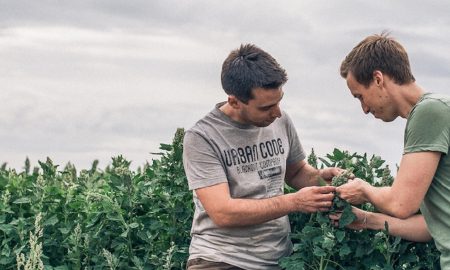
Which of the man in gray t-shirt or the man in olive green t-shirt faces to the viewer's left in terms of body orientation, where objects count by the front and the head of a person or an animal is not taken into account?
the man in olive green t-shirt

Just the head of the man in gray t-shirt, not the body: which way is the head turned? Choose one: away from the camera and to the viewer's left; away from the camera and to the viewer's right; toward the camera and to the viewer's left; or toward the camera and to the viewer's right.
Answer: toward the camera and to the viewer's right

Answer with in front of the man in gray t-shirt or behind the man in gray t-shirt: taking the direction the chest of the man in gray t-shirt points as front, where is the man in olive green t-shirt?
in front

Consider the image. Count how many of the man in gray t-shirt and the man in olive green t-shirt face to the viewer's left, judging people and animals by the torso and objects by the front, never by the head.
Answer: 1

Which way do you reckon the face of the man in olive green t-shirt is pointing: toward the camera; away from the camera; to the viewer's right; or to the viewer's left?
to the viewer's left

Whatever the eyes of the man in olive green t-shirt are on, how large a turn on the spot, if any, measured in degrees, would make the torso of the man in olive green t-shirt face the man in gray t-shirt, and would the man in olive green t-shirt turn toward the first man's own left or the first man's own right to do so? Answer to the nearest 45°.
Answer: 0° — they already face them

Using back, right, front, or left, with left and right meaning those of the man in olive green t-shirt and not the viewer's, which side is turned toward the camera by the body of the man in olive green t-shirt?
left
